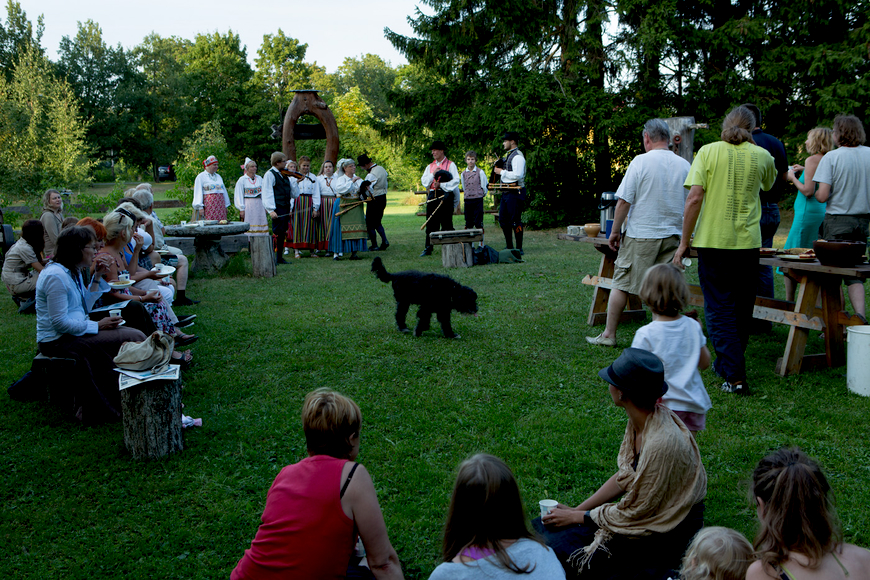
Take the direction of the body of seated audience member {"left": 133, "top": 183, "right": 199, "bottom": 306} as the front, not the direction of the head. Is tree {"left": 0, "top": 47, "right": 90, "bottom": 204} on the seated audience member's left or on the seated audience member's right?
on the seated audience member's left

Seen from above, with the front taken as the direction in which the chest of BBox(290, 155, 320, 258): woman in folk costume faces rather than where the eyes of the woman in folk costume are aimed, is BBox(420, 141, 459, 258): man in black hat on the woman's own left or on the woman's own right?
on the woman's own left

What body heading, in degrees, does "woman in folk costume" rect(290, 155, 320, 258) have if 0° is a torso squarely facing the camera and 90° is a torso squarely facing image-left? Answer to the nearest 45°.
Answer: approximately 0°

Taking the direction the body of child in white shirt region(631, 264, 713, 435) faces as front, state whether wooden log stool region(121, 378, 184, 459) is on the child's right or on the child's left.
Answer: on the child's left

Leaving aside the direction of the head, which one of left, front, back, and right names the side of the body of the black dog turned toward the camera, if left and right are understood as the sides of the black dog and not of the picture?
right

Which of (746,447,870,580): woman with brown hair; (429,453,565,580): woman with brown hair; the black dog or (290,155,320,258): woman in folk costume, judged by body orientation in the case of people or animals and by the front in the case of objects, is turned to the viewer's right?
the black dog

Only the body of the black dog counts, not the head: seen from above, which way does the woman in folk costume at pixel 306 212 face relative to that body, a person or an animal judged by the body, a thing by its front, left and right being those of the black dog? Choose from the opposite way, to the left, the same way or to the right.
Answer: to the right

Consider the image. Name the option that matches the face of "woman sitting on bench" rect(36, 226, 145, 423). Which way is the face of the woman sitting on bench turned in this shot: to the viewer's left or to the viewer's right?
to the viewer's right

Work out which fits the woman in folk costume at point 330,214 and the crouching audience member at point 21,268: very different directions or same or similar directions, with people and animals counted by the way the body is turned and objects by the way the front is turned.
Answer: very different directions

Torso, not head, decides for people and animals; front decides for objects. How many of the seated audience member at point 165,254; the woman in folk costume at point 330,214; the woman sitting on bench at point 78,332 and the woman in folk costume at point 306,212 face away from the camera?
0

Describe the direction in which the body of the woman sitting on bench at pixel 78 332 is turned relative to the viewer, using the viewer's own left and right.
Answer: facing to the right of the viewer

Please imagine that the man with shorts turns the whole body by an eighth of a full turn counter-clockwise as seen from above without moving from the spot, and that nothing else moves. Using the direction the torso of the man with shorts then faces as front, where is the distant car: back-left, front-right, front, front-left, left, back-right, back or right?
front-right

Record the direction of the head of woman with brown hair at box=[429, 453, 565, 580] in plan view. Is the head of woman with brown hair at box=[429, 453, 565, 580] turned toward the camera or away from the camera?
away from the camera

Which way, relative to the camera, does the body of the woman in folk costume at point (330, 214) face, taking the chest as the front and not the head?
toward the camera

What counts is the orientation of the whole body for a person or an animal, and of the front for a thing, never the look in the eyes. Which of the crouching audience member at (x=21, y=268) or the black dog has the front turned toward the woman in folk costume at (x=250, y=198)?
the crouching audience member

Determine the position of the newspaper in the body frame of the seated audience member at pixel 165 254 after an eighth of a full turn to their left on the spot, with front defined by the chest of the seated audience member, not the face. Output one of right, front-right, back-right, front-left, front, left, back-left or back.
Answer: back-right

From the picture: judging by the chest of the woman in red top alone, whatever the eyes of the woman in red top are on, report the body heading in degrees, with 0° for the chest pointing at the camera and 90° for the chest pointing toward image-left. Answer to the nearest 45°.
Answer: approximately 225°

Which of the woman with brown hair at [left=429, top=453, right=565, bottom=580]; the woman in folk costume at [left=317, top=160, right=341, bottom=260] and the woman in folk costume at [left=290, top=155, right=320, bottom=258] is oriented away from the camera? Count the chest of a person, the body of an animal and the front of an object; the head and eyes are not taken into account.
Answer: the woman with brown hair

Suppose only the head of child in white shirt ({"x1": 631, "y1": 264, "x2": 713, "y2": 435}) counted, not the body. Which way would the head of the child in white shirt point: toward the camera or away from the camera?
away from the camera
